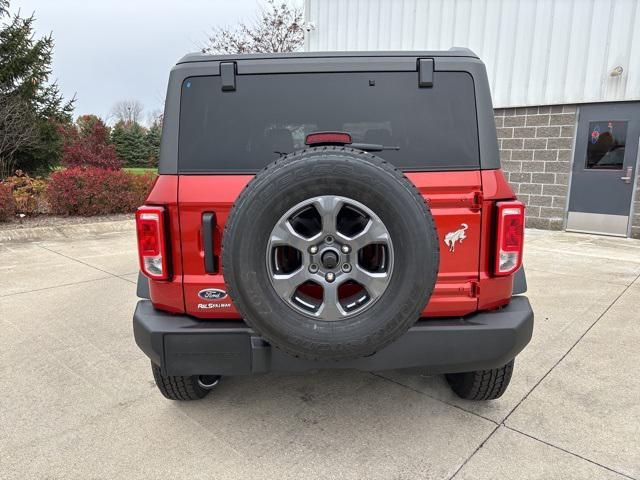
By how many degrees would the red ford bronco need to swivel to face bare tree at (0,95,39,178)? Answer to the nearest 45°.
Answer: approximately 45° to its left

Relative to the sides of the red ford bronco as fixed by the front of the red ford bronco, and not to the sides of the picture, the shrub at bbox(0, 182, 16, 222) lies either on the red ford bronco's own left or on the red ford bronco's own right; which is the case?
on the red ford bronco's own left

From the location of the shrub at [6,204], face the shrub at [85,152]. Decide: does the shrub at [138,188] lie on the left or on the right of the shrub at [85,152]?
right

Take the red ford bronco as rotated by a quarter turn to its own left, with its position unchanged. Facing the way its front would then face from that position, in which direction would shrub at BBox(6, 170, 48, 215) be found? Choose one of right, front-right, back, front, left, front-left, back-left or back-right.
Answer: front-right

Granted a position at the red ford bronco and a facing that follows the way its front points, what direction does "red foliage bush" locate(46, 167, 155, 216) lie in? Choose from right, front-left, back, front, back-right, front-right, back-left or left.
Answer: front-left

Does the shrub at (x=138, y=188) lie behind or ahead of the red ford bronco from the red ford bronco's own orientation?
ahead

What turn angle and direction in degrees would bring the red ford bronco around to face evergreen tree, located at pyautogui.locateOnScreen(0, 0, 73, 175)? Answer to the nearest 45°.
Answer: approximately 45° to its left

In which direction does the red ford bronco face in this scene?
away from the camera

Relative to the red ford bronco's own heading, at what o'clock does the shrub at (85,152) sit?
The shrub is roughly at 11 o'clock from the red ford bronco.

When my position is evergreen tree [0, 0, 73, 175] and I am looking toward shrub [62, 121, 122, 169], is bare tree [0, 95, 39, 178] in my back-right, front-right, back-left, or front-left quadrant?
back-right
